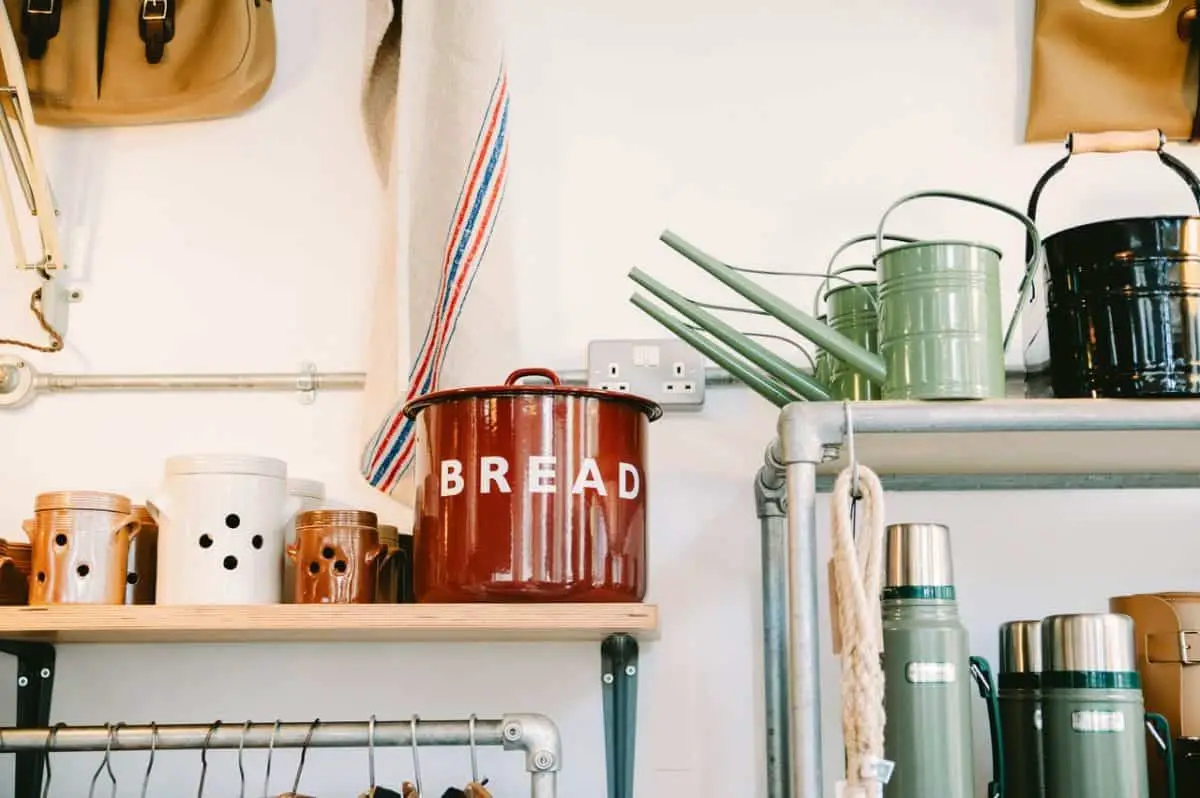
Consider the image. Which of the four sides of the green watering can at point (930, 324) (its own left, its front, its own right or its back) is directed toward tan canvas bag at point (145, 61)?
front

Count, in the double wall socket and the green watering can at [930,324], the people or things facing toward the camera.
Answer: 1

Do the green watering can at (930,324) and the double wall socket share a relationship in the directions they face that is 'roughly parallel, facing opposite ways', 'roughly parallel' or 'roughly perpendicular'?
roughly perpendicular

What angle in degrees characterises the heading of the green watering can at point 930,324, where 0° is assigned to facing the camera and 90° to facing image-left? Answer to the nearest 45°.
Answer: approximately 90°

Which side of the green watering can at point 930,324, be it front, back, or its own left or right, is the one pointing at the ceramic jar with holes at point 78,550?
front

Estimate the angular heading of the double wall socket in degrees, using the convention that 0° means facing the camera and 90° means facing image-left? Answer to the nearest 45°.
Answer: approximately 0°
